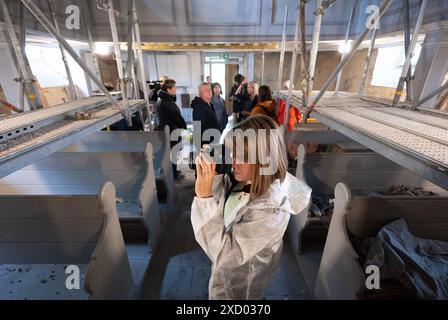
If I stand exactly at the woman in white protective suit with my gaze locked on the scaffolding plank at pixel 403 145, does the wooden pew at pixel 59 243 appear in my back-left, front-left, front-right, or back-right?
back-left

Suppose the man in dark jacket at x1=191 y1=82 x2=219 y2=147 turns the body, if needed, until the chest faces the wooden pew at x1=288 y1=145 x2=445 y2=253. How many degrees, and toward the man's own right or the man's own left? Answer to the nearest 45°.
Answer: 0° — they already face it

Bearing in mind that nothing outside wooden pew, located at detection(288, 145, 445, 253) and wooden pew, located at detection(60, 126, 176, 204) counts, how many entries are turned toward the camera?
2

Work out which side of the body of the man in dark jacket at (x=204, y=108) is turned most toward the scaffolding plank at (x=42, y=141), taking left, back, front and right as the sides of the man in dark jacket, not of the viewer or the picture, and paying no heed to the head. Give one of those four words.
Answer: right

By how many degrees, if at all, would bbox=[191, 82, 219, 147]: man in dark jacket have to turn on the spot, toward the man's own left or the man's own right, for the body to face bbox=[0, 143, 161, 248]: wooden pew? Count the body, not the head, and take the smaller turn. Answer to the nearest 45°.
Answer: approximately 90° to the man's own right
